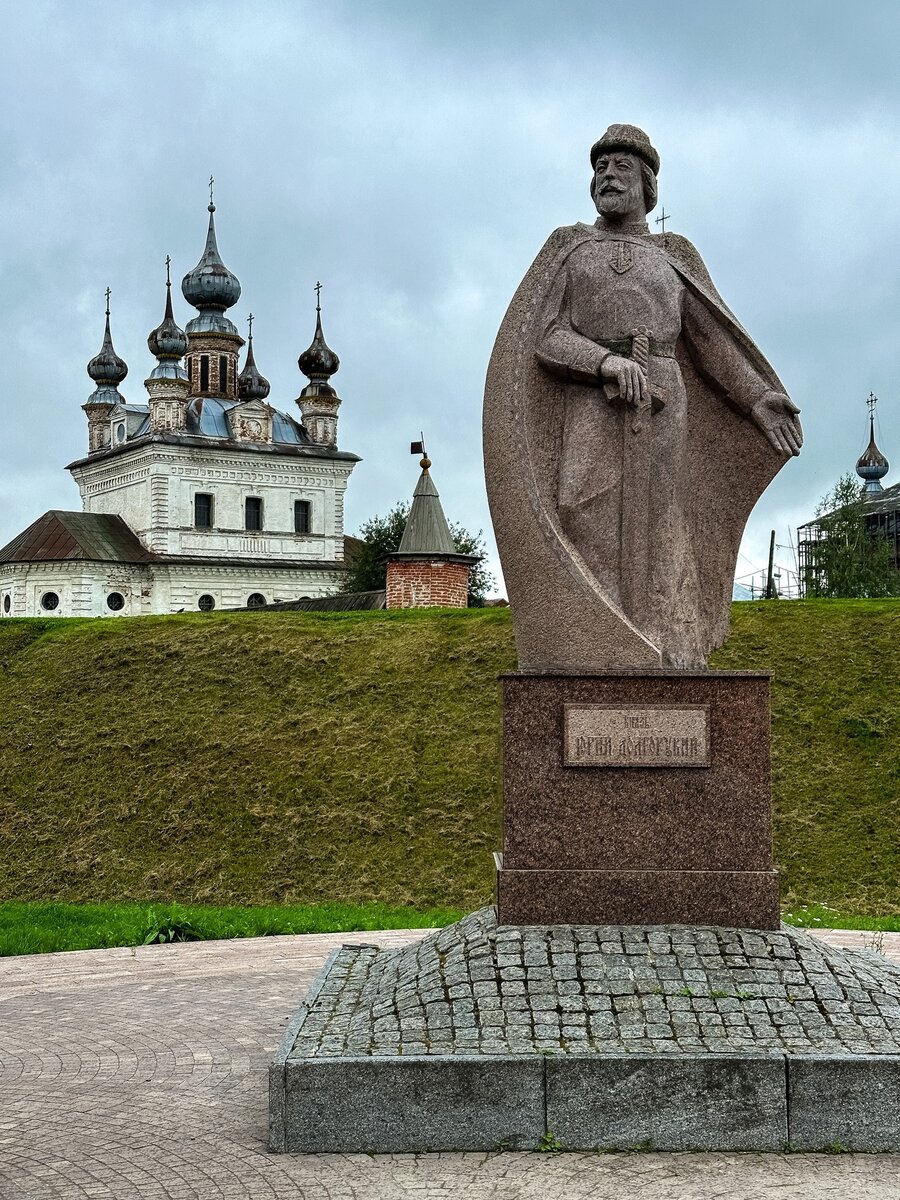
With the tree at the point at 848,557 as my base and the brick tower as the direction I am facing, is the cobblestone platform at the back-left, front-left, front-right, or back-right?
front-left

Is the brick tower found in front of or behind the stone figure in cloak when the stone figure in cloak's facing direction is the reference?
behind

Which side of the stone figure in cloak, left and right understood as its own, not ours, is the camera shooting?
front

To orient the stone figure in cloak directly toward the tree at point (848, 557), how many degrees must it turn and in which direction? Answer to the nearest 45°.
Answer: approximately 180°
